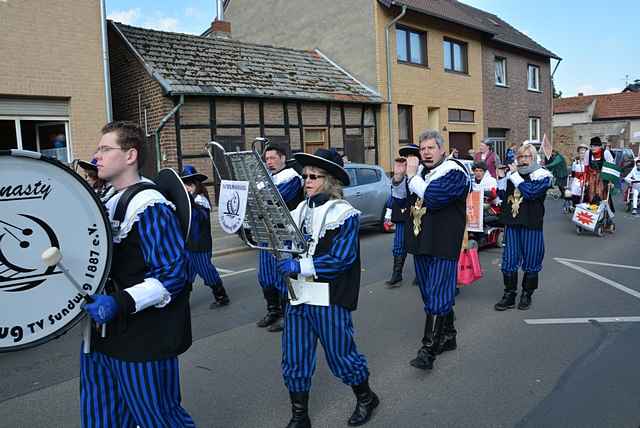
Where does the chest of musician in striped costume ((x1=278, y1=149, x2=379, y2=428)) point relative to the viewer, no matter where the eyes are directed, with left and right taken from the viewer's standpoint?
facing the viewer and to the left of the viewer

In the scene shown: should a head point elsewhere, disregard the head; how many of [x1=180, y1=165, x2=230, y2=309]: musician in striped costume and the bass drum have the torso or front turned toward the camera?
1

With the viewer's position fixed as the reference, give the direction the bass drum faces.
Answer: facing the viewer

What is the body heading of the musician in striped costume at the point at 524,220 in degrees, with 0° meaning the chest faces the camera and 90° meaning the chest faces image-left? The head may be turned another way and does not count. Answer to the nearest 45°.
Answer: approximately 45°

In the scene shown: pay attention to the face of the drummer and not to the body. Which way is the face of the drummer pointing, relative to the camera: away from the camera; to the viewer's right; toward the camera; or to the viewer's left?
to the viewer's left

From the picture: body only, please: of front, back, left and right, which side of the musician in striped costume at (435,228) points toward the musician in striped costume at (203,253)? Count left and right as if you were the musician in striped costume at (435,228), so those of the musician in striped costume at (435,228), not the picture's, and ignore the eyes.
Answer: right

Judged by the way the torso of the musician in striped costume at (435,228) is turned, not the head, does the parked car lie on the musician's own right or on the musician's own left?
on the musician's own right

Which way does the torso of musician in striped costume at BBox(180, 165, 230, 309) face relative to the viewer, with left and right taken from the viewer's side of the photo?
facing to the left of the viewer
